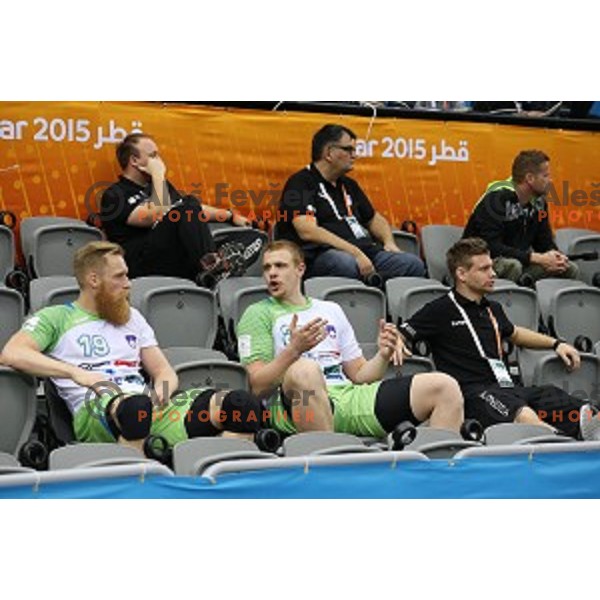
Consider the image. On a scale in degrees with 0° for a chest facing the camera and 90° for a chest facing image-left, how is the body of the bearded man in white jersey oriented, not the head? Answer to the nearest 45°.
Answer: approximately 315°

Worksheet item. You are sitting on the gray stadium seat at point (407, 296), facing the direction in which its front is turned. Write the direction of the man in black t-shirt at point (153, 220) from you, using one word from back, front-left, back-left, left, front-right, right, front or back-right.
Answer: back-right

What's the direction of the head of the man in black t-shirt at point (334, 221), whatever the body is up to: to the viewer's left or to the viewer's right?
to the viewer's right

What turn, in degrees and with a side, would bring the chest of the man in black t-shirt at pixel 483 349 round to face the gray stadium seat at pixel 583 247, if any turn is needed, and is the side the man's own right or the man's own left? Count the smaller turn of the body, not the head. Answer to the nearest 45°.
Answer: approximately 135° to the man's own left

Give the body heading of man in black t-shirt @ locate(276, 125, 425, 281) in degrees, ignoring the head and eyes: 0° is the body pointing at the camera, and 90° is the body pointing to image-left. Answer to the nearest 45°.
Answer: approximately 315°

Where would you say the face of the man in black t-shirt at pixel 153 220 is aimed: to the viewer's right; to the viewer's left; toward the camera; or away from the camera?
to the viewer's right

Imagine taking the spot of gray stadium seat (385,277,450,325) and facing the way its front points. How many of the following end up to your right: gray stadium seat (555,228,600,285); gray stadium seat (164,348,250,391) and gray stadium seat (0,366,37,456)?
2

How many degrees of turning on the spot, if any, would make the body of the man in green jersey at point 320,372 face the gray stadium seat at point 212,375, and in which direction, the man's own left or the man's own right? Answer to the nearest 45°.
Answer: approximately 135° to the man's own right

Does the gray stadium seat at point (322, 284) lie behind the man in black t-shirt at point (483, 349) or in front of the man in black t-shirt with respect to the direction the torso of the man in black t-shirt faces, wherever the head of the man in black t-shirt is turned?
behind

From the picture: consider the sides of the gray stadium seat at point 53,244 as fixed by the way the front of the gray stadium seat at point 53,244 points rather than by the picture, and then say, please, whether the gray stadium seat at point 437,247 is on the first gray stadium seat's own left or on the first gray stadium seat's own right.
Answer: on the first gray stadium seat's own left

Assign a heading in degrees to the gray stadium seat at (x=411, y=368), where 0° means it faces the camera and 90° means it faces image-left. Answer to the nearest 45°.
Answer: approximately 315°
